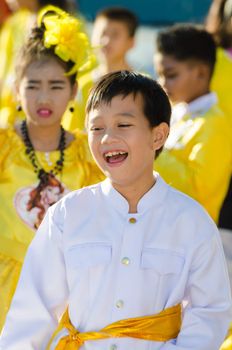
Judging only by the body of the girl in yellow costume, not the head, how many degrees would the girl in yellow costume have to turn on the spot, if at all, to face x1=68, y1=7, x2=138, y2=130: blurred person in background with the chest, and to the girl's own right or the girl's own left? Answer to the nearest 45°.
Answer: approximately 180°

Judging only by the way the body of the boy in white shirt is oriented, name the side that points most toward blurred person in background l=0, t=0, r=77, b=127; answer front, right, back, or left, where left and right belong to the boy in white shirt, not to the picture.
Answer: back

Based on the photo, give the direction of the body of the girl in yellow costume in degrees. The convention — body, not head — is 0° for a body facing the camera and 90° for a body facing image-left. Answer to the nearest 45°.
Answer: approximately 0°

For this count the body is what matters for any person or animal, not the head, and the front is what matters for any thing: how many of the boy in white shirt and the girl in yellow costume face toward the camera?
2

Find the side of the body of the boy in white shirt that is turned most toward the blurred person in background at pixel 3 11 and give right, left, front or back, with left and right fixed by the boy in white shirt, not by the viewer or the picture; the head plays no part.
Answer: back

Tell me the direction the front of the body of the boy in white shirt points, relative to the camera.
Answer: toward the camera

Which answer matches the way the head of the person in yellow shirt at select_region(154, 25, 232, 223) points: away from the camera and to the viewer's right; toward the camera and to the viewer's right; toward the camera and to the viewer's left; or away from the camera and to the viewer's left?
toward the camera and to the viewer's left

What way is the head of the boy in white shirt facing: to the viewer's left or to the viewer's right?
to the viewer's left
